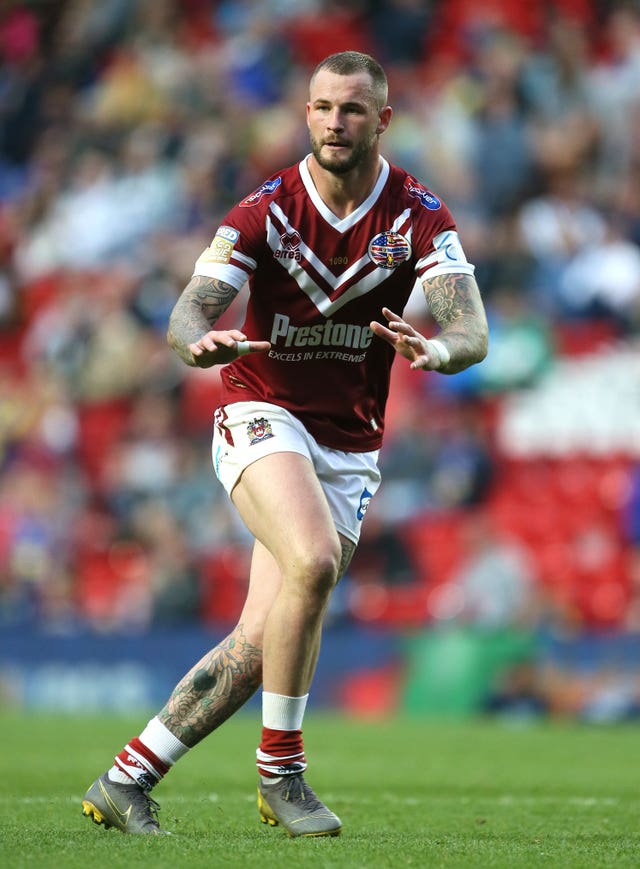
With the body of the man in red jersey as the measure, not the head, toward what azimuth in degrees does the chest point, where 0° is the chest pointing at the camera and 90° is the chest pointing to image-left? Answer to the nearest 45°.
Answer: approximately 0°

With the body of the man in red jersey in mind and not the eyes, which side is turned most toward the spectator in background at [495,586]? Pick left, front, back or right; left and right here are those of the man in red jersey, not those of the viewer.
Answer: back
